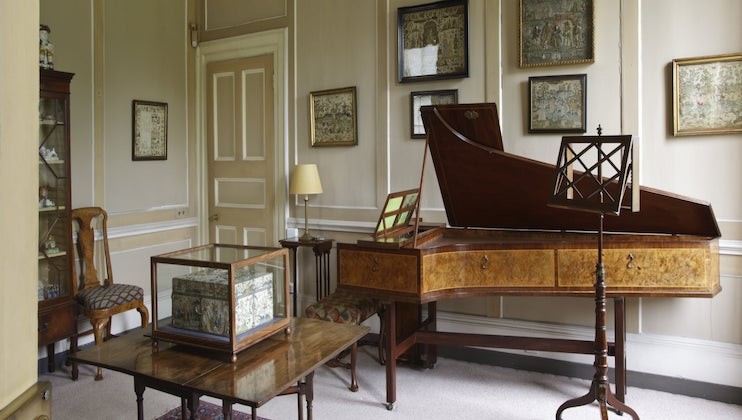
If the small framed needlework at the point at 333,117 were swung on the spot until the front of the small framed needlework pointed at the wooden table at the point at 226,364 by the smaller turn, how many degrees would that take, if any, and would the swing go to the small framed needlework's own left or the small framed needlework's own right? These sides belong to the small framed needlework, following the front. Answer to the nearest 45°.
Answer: approximately 45° to the small framed needlework's own left

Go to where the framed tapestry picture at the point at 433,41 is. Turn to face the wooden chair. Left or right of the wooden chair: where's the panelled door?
right

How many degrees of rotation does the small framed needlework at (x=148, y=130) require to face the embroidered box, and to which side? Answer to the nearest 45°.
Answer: approximately 45° to its right

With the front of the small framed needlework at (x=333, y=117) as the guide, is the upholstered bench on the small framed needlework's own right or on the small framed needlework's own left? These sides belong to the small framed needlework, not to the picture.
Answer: on the small framed needlework's own left

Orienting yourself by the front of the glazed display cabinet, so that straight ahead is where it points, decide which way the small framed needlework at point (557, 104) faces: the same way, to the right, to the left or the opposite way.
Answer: to the right

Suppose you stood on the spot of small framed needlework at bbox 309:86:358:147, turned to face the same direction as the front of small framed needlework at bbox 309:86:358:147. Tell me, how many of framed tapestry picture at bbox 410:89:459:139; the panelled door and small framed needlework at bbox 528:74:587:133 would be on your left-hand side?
2

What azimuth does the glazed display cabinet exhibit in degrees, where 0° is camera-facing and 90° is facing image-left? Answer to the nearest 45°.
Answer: approximately 315°

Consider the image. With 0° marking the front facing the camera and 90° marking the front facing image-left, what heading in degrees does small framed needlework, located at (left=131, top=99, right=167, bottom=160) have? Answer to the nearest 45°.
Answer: approximately 315°
